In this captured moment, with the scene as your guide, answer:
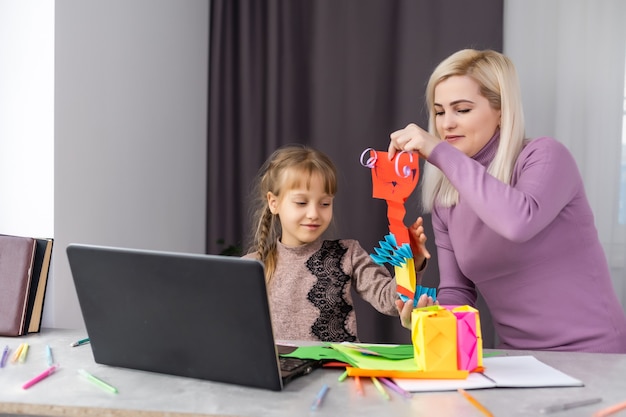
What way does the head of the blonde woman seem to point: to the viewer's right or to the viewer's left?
to the viewer's left

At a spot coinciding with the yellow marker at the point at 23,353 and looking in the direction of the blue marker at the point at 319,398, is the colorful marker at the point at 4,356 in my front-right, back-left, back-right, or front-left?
back-right

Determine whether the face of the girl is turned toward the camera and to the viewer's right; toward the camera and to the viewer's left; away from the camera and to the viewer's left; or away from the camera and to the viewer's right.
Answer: toward the camera and to the viewer's right

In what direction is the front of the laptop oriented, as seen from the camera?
facing away from the viewer and to the right of the viewer

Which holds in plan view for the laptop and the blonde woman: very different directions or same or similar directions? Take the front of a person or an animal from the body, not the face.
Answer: very different directions

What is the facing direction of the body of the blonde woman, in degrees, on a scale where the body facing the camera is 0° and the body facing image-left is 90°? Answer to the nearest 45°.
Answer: approximately 45°

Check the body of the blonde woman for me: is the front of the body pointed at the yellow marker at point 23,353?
yes
